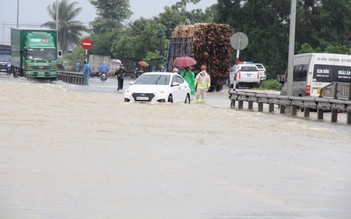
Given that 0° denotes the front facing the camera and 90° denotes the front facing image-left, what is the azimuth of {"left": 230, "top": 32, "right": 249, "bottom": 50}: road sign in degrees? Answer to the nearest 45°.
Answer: approximately 180°

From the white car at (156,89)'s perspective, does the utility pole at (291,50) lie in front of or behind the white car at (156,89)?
behind

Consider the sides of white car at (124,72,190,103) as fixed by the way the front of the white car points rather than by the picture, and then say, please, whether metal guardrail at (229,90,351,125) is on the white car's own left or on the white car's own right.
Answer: on the white car's own left

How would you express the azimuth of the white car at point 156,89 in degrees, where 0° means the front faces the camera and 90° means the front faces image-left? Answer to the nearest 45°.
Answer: approximately 45°

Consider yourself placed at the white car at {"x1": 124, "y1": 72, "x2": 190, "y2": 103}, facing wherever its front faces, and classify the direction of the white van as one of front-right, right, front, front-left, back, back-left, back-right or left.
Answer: back-left

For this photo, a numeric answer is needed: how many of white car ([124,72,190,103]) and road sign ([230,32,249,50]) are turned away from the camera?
1

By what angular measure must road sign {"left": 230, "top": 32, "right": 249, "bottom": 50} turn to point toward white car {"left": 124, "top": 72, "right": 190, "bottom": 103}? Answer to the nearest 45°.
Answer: approximately 135° to its left

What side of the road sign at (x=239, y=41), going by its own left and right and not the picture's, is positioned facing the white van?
right

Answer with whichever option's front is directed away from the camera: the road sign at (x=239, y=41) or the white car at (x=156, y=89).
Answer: the road sign

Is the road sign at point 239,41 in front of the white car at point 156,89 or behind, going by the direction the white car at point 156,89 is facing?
behind
